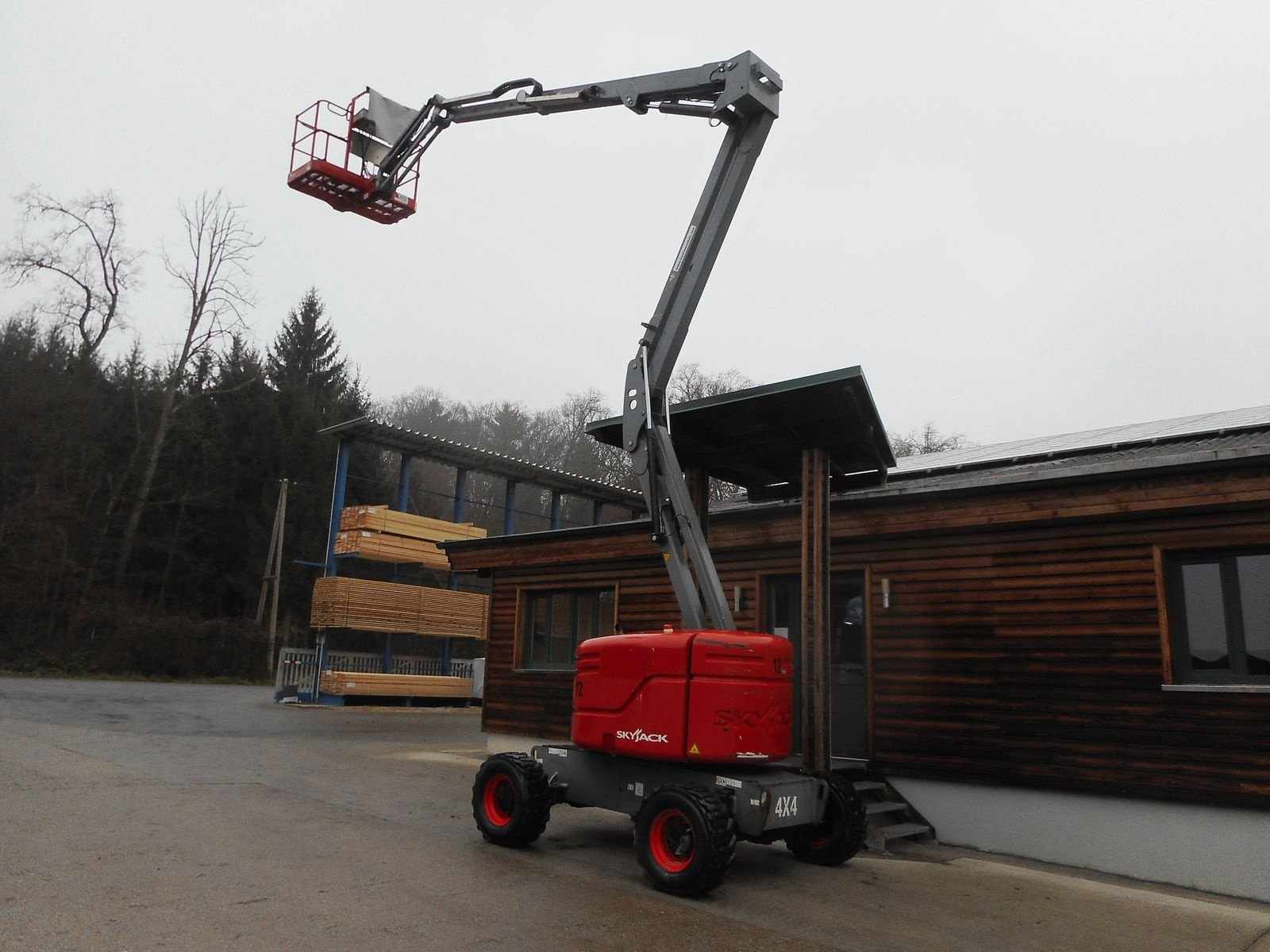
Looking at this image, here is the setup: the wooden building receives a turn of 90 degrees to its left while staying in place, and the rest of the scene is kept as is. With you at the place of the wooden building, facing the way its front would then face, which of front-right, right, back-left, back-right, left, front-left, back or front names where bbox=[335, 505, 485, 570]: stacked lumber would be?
back

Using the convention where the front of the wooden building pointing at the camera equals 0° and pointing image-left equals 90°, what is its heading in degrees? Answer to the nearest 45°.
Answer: approximately 45°

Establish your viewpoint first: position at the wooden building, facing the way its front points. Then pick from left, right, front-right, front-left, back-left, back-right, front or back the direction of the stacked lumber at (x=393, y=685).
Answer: right

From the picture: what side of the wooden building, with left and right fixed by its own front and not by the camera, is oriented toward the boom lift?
front

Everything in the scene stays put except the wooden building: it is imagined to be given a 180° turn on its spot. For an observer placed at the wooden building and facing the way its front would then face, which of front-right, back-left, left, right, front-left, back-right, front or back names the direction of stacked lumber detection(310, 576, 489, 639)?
left

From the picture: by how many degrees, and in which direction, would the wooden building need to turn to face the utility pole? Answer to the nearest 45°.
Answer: approximately 90° to its right

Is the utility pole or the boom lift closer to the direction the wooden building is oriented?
the boom lift

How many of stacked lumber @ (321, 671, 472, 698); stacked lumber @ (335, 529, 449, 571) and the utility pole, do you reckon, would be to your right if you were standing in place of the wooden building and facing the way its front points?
3

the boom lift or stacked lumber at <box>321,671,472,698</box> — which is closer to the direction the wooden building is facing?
the boom lift

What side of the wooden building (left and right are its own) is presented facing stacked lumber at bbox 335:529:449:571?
right
